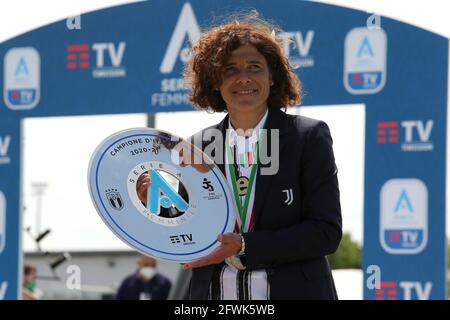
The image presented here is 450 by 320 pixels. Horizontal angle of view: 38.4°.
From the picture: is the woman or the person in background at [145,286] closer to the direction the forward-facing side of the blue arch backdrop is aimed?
the woman

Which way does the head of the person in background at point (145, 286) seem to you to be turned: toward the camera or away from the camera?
toward the camera

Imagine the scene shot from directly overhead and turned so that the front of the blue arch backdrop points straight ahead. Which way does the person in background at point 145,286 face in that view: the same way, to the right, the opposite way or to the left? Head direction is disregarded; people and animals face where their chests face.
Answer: the same way

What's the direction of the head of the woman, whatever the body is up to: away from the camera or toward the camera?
toward the camera

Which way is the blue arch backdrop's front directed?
toward the camera

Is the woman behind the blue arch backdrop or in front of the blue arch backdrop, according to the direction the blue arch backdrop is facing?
in front

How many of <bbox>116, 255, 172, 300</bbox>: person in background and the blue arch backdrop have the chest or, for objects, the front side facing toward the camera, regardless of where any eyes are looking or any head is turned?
2

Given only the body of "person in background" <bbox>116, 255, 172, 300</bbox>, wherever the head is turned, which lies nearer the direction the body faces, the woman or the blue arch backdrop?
the woman

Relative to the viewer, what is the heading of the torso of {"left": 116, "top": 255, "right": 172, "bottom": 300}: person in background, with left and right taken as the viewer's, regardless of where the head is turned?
facing the viewer

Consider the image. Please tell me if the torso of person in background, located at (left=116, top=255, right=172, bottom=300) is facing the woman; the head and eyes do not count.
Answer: yes

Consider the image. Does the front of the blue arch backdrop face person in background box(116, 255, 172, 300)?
no
